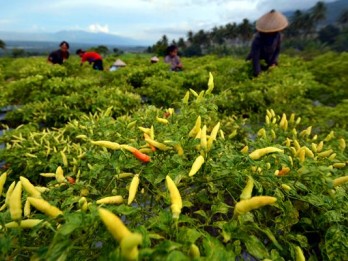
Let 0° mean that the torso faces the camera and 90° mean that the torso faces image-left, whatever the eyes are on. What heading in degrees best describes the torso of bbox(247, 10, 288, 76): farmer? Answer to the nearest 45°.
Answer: approximately 45°
